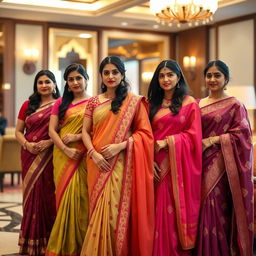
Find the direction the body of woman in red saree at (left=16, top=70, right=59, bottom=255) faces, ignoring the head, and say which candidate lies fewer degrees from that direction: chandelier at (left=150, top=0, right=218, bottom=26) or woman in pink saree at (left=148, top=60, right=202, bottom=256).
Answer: the woman in pink saree

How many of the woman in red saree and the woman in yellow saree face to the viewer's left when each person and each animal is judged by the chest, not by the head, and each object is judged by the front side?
0

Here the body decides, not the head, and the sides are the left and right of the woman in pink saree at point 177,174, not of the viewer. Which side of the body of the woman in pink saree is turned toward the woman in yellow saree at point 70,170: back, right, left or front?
right

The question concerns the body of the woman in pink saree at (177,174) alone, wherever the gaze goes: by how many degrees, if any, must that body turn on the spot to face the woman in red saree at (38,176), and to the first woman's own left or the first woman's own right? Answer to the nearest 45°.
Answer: approximately 90° to the first woman's own right

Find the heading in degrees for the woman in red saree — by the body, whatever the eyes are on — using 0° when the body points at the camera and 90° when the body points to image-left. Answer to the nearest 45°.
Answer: approximately 315°

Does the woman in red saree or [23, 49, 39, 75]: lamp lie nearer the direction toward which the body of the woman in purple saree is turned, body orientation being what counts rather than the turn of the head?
the woman in red saree

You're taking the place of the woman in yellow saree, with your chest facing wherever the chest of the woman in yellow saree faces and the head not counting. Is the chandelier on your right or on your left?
on your left

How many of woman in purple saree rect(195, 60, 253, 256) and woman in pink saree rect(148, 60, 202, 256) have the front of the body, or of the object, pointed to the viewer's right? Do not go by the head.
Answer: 0

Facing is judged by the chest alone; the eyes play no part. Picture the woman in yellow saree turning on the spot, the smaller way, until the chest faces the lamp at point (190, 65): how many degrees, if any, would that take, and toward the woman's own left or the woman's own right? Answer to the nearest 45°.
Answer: approximately 135° to the woman's own left
